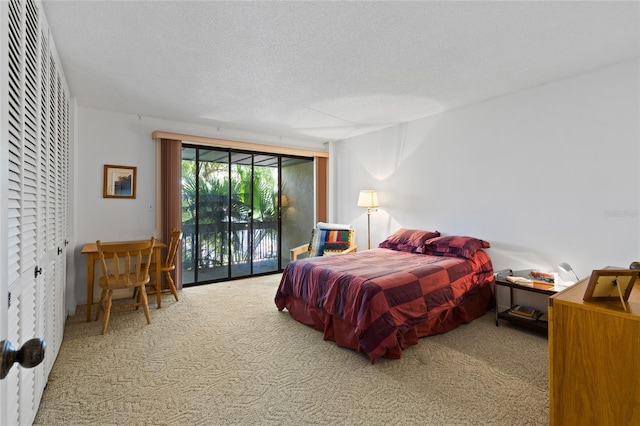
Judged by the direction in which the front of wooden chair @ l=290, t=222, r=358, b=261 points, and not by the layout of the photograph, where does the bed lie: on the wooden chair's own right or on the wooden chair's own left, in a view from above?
on the wooden chair's own left

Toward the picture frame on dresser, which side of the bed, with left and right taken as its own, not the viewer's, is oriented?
left

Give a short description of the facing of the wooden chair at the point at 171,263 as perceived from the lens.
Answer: facing to the left of the viewer

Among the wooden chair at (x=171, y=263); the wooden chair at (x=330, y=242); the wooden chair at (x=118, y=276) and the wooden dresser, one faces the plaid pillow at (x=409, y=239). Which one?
the wooden dresser

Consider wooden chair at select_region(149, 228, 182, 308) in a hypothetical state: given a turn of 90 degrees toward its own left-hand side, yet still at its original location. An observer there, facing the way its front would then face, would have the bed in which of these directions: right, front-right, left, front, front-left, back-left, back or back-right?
front-left

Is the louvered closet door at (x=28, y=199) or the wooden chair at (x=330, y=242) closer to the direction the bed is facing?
the louvered closet door

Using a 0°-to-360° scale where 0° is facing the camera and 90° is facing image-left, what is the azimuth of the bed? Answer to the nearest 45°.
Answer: approximately 45°

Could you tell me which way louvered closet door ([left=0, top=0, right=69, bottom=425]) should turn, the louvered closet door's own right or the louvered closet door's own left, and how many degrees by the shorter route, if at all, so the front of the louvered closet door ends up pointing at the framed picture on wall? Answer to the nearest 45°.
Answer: approximately 90° to the louvered closet door's own left

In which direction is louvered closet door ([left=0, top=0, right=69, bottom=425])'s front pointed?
to the viewer's right

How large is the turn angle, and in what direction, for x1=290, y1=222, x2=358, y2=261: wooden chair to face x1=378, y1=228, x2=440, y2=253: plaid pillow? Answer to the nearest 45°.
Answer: approximately 90° to its left
